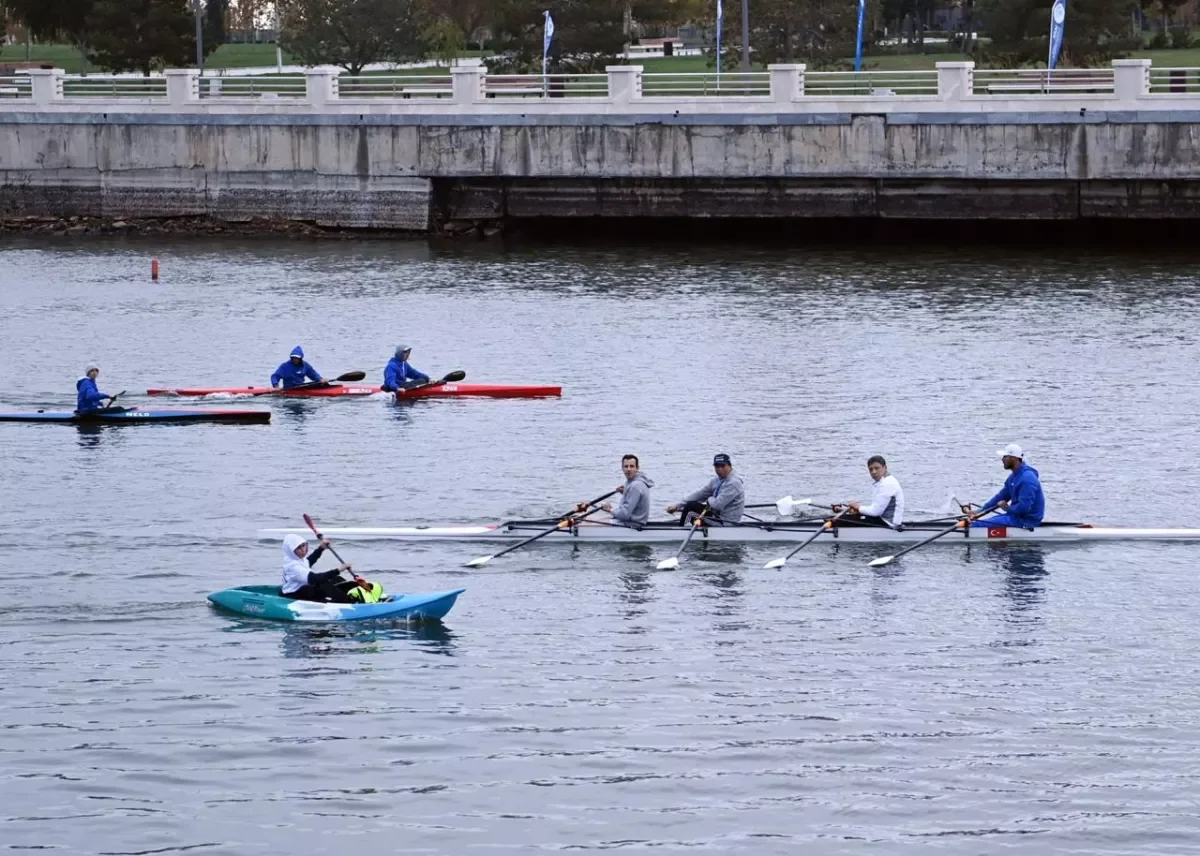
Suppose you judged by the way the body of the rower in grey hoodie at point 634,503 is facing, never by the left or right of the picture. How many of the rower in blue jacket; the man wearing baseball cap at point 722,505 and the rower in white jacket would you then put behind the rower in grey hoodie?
3

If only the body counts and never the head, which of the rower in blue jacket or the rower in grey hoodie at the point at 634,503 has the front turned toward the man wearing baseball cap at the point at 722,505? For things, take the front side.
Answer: the rower in blue jacket

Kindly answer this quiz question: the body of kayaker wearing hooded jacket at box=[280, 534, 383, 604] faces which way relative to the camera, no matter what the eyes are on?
to the viewer's right

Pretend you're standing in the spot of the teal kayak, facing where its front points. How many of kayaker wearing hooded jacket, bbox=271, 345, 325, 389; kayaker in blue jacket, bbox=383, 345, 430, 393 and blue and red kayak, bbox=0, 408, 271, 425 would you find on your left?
3

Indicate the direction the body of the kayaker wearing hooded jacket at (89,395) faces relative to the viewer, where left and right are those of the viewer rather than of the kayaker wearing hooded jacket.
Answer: facing to the right of the viewer

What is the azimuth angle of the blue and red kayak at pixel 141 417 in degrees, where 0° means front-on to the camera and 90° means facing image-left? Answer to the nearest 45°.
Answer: approximately 270°

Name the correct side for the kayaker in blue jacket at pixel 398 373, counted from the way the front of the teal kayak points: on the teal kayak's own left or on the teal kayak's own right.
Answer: on the teal kayak's own left

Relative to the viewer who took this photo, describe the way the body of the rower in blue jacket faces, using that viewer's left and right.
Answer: facing to the left of the viewer

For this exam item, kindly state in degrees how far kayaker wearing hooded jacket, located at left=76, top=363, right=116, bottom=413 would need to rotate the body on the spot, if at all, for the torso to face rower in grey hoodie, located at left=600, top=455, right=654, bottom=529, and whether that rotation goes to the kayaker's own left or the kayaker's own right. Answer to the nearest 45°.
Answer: approximately 45° to the kayaker's own right

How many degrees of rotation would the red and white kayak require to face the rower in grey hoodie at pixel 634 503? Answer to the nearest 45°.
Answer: approximately 90° to its right

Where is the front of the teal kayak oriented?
to the viewer's right
